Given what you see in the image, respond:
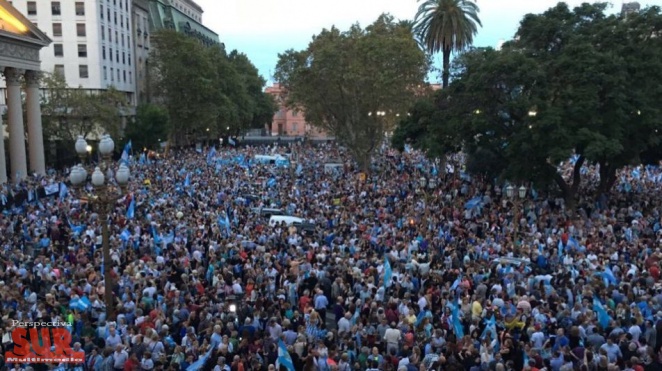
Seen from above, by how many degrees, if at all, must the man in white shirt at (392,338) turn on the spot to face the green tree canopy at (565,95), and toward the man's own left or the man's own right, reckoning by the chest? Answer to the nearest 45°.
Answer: approximately 45° to the man's own right

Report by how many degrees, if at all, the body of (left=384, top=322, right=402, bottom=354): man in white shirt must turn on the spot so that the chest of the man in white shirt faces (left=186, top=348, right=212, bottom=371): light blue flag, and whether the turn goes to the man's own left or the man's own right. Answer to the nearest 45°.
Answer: approximately 90° to the man's own left

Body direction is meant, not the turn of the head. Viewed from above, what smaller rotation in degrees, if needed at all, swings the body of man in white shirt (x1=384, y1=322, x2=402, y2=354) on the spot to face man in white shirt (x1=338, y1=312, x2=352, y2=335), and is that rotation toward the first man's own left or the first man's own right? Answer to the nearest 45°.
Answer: approximately 45° to the first man's own left

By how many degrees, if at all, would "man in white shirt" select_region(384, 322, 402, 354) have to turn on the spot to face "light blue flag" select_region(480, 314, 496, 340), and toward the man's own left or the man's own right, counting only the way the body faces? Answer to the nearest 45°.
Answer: approximately 90° to the man's own right

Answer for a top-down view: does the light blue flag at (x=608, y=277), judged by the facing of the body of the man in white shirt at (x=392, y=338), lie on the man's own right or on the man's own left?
on the man's own right

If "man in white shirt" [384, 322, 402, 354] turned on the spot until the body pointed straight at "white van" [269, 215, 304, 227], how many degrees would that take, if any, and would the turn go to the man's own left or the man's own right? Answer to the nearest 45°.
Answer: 0° — they already face it

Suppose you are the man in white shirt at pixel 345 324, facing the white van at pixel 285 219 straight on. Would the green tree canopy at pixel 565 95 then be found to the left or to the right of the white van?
right

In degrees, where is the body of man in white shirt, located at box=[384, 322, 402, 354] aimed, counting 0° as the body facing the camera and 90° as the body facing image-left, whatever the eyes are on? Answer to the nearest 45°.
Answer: approximately 180°

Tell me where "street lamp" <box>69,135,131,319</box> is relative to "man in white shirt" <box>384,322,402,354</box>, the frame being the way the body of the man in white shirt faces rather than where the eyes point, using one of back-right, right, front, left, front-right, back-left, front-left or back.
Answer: left

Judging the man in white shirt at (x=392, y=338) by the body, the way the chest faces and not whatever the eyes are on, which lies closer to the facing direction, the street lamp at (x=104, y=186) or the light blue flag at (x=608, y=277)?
the light blue flag

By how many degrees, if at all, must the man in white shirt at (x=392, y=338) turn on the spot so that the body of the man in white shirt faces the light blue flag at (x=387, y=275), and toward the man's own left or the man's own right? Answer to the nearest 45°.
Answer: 0° — they already face it

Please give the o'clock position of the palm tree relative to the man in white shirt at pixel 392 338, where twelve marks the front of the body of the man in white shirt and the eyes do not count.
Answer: The palm tree is roughly at 12 o'clock from the man in white shirt.
